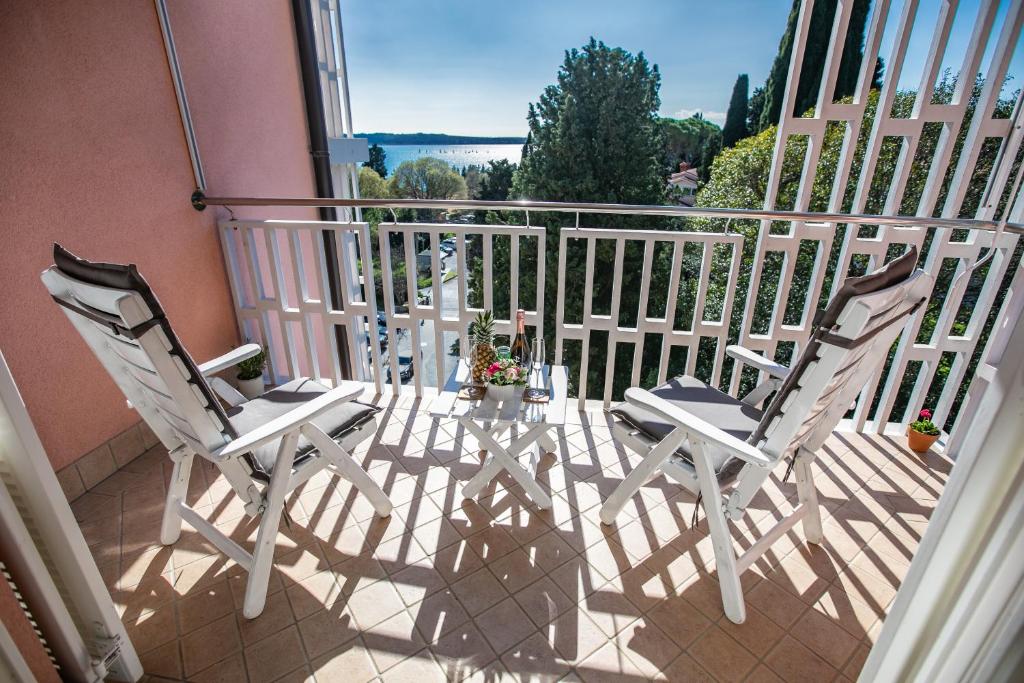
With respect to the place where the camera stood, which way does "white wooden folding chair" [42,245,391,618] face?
facing away from the viewer and to the right of the viewer

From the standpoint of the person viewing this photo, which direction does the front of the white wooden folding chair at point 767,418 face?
facing away from the viewer and to the left of the viewer

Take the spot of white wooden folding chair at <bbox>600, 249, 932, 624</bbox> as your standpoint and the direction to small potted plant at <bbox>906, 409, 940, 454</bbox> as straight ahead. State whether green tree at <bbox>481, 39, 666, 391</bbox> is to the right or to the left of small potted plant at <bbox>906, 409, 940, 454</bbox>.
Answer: left
